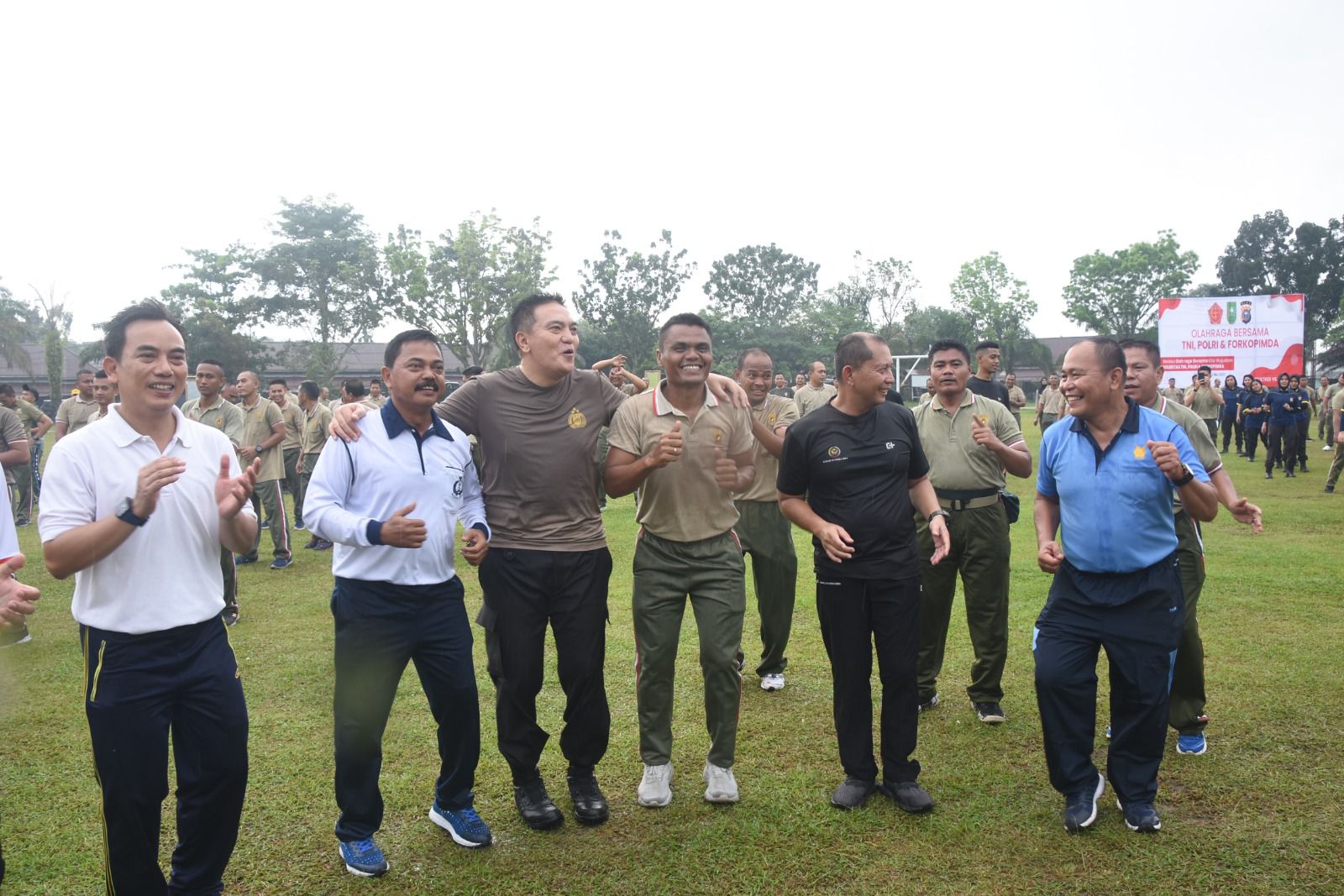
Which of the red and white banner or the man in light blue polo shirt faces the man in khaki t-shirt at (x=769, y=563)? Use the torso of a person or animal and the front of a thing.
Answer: the red and white banner

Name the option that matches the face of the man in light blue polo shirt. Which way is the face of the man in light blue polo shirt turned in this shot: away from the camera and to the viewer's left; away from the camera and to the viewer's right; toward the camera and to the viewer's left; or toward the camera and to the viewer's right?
toward the camera and to the viewer's left

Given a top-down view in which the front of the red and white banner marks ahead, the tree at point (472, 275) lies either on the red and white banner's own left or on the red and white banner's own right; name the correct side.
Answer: on the red and white banner's own right

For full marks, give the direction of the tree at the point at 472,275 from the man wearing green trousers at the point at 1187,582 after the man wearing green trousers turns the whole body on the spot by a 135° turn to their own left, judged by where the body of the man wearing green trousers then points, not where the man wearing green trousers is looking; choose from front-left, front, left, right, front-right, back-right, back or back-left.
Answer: left

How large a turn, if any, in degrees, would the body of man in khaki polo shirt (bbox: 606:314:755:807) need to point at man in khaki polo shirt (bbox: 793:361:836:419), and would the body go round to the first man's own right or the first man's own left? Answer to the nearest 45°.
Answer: approximately 180°

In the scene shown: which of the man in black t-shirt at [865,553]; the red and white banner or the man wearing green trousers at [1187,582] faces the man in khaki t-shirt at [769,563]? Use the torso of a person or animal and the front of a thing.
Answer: the red and white banner

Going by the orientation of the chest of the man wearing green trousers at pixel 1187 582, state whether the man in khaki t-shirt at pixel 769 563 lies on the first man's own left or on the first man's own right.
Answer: on the first man's own right

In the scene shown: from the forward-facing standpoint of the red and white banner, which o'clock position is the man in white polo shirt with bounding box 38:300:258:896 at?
The man in white polo shirt is roughly at 12 o'clock from the red and white banner.
